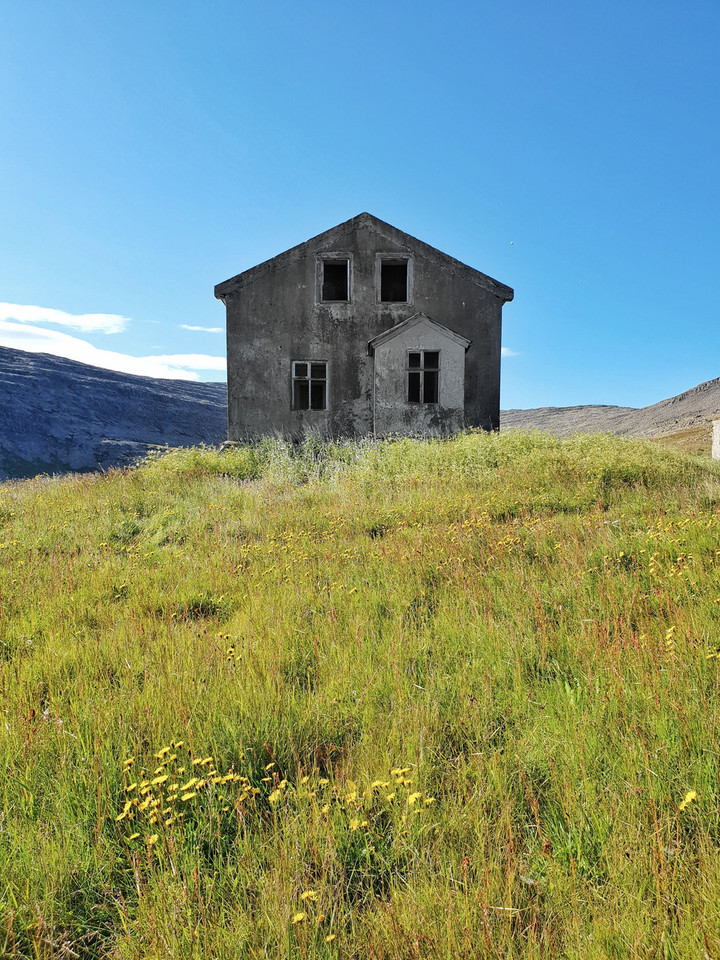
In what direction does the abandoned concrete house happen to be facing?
toward the camera
